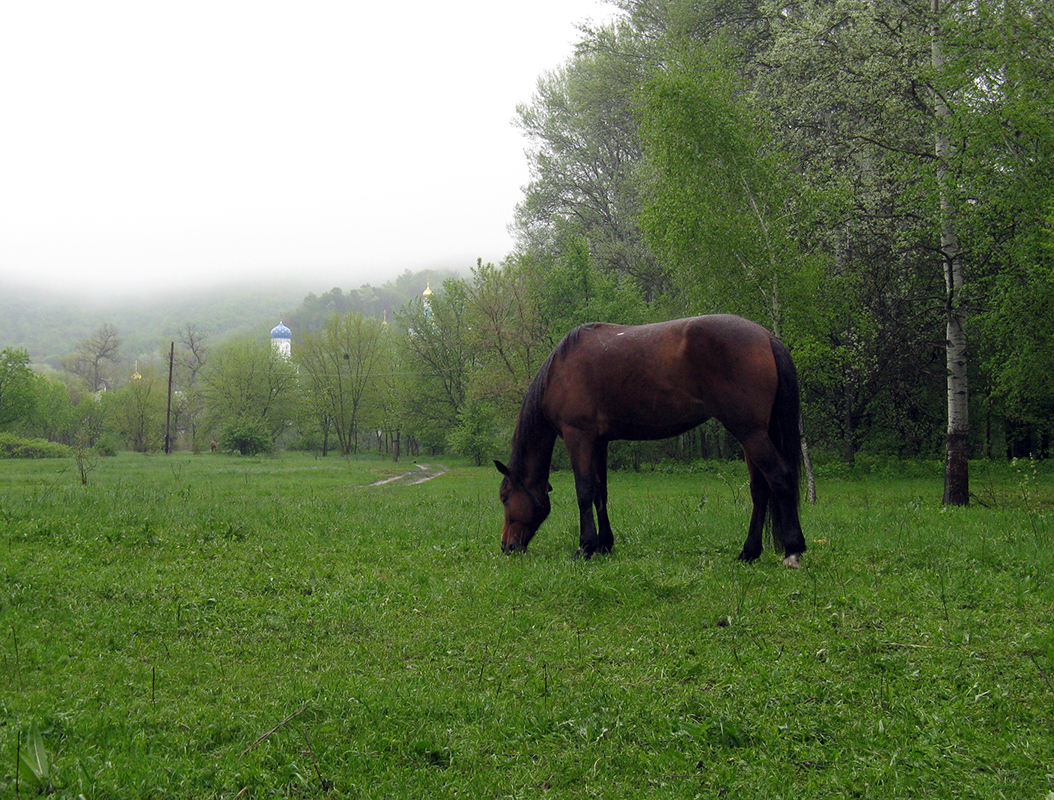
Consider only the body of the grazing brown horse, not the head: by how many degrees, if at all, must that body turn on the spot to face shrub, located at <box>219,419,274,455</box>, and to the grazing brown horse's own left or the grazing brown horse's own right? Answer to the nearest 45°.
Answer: approximately 45° to the grazing brown horse's own right

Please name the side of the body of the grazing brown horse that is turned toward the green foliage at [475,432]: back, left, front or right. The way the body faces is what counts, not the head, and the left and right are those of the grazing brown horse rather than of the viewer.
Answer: right

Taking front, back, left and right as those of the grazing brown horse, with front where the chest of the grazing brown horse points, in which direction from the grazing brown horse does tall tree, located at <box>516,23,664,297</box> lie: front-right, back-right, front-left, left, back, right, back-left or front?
right

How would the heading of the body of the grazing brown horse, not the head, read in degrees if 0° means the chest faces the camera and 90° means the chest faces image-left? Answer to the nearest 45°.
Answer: approximately 90°
